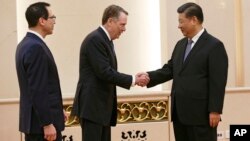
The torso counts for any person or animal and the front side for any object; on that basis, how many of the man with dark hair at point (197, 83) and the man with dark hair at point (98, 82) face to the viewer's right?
1

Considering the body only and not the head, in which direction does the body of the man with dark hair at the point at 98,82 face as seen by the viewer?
to the viewer's right

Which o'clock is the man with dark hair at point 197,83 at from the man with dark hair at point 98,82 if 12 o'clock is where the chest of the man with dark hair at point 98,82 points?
the man with dark hair at point 197,83 is roughly at 12 o'clock from the man with dark hair at point 98,82.

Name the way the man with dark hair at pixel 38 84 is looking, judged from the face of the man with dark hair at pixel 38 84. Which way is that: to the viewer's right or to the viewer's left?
to the viewer's right

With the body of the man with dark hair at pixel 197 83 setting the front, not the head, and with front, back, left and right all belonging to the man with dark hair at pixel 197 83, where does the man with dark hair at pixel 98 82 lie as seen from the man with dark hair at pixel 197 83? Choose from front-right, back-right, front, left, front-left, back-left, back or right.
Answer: front-right

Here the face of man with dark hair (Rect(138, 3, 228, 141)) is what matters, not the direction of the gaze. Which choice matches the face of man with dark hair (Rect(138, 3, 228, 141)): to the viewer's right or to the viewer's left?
to the viewer's left

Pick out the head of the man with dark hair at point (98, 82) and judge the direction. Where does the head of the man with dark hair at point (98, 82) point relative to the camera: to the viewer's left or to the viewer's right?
to the viewer's right

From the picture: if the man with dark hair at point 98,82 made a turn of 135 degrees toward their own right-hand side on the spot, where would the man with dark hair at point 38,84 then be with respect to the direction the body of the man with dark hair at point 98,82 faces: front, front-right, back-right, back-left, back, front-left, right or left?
front

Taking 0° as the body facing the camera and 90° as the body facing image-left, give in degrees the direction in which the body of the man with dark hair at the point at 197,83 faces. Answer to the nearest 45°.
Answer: approximately 45°

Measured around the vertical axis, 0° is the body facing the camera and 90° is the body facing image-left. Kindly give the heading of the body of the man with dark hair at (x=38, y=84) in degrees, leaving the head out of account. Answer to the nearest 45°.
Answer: approximately 270°
